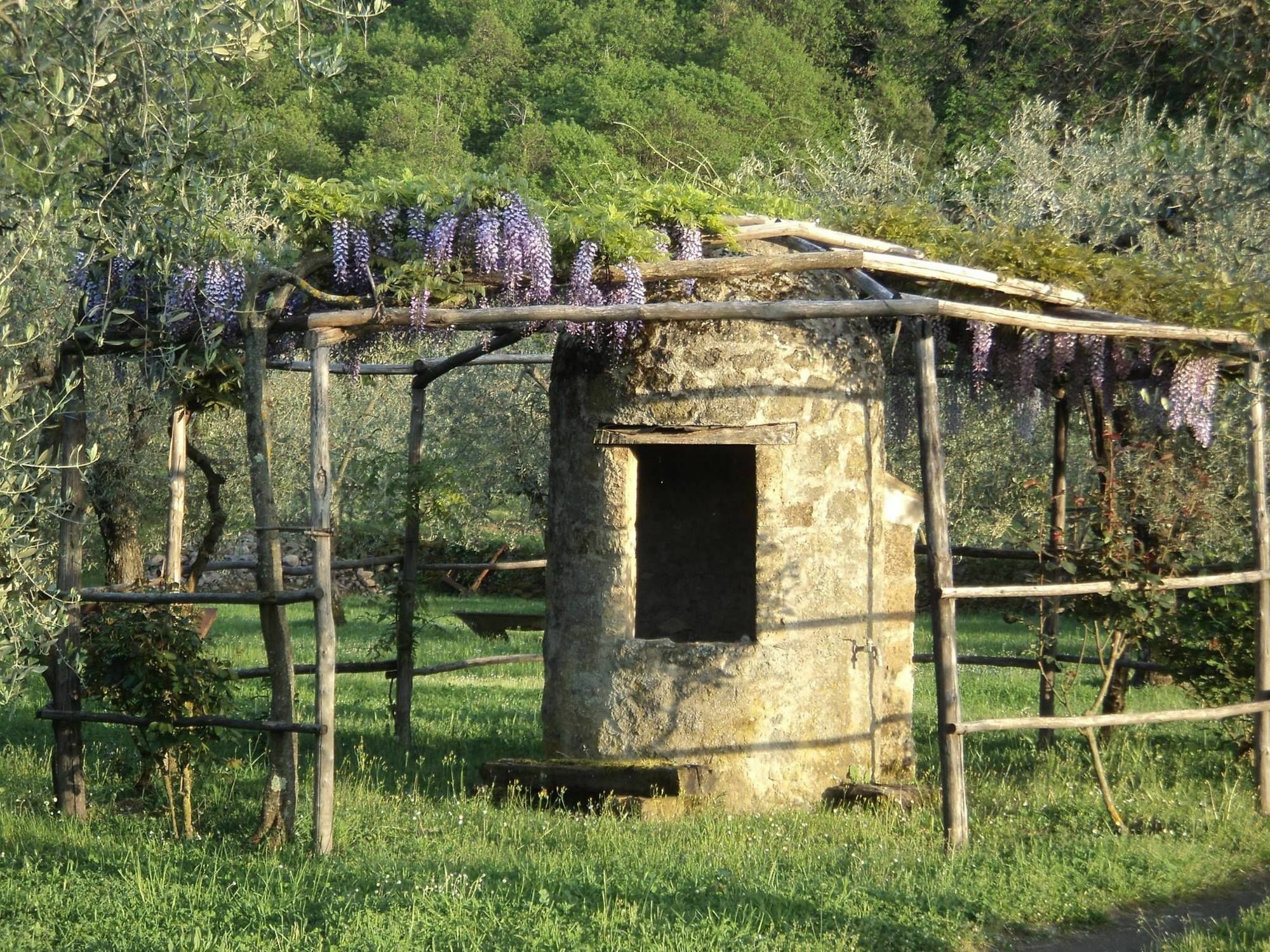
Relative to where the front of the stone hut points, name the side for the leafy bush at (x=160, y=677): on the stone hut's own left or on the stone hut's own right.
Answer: on the stone hut's own right

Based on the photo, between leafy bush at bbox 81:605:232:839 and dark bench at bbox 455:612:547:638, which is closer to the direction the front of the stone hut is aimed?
the leafy bush

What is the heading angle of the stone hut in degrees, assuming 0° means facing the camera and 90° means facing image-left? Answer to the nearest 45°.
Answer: approximately 0°

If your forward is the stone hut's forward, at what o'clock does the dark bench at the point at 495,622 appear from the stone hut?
The dark bench is roughly at 5 o'clock from the stone hut.
